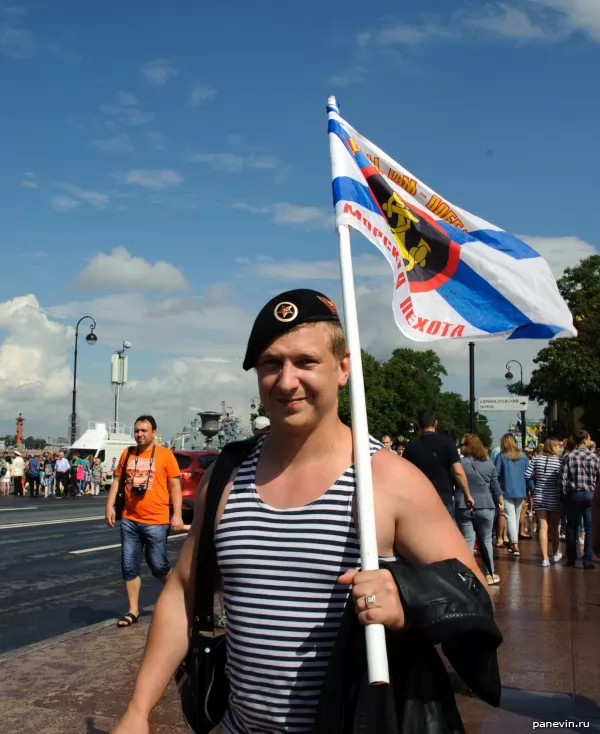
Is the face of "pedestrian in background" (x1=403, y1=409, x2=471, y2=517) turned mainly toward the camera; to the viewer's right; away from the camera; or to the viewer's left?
away from the camera

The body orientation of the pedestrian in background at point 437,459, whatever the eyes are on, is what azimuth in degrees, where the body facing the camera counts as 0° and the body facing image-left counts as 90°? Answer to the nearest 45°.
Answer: approximately 180°

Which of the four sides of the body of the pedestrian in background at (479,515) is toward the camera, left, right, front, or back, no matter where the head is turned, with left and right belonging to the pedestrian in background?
back

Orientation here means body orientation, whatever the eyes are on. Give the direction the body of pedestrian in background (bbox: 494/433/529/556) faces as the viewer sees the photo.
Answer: away from the camera

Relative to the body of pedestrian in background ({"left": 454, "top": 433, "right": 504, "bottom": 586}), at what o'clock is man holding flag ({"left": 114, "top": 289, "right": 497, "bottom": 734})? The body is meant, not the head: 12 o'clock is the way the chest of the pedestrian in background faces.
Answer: The man holding flag is roughly at 6 o'clock from the pedestrian in background.

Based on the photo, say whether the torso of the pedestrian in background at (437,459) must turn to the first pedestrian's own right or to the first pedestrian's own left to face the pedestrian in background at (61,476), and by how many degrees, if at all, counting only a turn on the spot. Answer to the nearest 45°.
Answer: approximately 45° to the first pedestrian's own left

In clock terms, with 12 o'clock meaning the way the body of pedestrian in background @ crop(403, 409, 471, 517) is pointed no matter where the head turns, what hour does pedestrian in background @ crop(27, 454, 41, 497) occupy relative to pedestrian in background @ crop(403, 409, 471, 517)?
pedestrian in background @ crop(27, 454, 41, 497) is roughly at 11 o'clock from pedestrian in background @ crop(403, 409, 471, 517).
